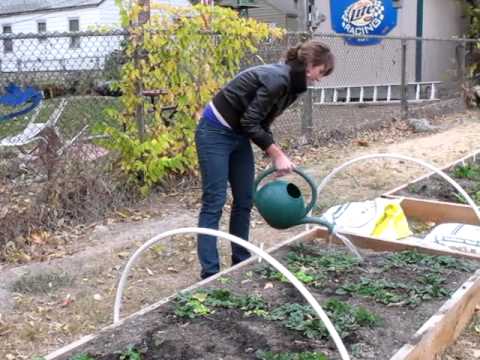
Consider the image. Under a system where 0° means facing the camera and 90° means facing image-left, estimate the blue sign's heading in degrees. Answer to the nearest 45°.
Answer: approximately 0°

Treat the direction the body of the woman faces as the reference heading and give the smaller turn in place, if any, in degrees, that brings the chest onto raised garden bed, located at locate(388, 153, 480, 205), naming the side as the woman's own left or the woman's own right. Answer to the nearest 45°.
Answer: approximately 45° to the woman's own left

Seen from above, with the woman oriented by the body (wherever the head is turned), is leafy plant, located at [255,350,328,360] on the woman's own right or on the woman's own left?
on the woman's own right

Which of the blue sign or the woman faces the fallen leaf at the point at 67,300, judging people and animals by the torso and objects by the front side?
the blue sign

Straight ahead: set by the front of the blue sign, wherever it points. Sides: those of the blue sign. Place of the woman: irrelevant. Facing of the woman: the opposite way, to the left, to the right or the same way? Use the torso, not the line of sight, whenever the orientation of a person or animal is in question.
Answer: to the left

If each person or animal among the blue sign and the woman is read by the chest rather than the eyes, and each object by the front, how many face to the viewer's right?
1

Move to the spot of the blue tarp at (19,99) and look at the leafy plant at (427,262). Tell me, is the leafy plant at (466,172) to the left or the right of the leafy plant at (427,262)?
left

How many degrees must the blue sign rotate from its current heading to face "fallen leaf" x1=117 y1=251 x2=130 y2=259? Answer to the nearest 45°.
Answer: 0° — it already faces it

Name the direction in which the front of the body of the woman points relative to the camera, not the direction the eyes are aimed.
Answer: to the viewer's right

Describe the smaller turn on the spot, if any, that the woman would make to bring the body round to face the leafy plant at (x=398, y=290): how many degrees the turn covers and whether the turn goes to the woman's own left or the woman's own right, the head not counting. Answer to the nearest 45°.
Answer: approximately 45° to the woman's own right
